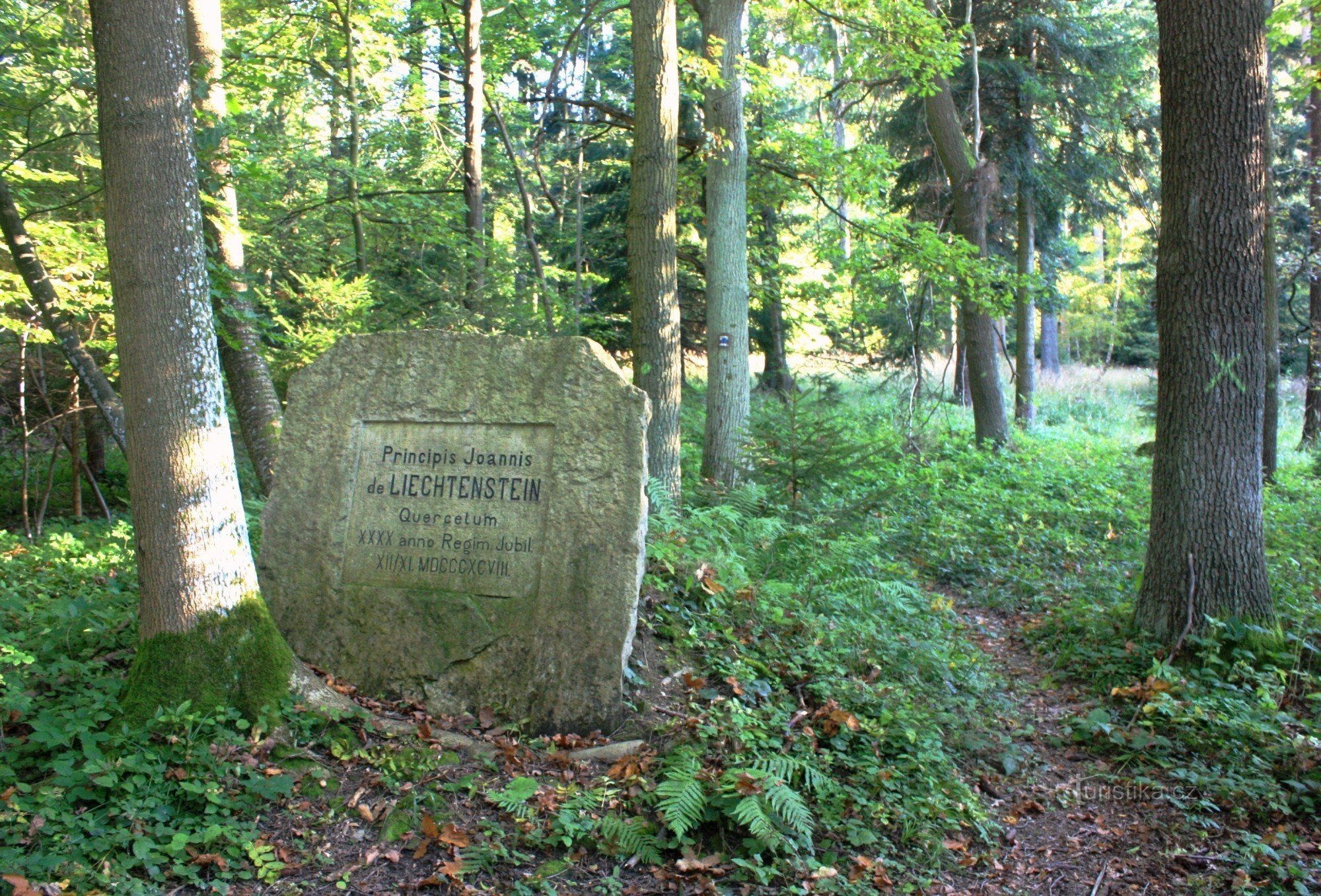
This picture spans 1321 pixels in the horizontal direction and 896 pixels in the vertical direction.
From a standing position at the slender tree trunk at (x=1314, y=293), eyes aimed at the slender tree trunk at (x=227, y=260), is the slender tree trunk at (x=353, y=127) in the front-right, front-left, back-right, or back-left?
front-right

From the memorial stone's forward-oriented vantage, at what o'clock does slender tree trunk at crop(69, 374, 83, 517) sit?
The slender tree trunk is roughly at 5 o'clock from the memorial stone.

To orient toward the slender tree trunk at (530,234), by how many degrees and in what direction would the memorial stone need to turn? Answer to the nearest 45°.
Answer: approximately 180°

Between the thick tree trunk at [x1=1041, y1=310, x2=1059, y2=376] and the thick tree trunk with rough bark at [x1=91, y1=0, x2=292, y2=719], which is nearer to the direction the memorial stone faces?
the thick tree trunk with rough bark

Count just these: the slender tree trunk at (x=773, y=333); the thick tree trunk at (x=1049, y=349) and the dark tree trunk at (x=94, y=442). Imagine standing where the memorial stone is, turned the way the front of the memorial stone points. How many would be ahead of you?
0

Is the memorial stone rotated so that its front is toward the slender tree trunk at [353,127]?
no

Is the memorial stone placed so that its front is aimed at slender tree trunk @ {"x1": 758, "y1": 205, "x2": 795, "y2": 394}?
no

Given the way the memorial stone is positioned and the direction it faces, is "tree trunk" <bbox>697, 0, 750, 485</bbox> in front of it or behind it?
behind

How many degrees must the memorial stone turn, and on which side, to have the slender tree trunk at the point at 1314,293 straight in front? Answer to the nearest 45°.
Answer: approximately 135° to its left

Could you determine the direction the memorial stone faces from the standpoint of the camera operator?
facing the viewer
